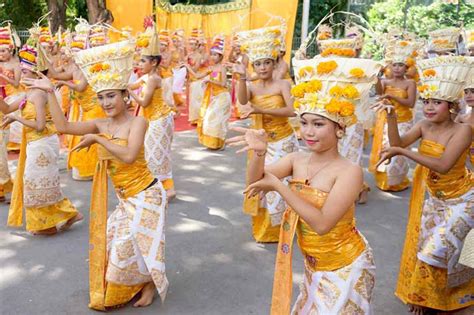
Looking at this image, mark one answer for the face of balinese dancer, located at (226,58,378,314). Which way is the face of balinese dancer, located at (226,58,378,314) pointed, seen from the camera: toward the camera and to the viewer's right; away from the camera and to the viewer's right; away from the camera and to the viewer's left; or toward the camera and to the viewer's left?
toward the camera and to the viewer's left

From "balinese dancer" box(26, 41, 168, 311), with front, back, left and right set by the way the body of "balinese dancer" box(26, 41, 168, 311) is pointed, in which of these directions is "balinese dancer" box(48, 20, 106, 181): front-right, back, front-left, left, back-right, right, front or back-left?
back-right

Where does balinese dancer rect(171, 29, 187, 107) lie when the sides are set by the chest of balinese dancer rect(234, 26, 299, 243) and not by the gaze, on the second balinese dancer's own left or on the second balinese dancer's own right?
on the second balinese dancer's own right

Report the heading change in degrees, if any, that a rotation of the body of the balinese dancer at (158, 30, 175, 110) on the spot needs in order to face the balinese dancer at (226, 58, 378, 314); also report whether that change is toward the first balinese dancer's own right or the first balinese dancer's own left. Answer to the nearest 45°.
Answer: approximately 45° to the first balinese dancer's own left

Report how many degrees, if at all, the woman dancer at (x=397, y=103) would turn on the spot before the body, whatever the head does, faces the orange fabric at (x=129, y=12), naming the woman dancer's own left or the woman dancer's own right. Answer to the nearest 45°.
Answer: approximately 90° to the woman dancer's own right

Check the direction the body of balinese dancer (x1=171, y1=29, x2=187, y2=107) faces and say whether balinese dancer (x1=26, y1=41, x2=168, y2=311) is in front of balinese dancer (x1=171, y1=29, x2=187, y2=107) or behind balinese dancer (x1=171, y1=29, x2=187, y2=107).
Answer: in front

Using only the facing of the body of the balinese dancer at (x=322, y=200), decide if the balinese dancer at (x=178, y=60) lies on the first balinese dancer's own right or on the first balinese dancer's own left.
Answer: on the first balinese dancer's own right

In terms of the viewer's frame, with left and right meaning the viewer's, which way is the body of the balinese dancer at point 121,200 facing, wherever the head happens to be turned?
facing the viewer and to the left of the viewer

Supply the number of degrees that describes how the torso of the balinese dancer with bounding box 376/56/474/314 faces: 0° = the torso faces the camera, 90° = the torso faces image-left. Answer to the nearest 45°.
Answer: approximately 45°

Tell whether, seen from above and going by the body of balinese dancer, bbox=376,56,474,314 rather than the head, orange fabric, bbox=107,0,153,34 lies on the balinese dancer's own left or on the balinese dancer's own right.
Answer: on the balinese dancer's own right
